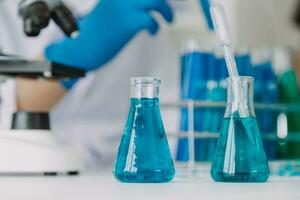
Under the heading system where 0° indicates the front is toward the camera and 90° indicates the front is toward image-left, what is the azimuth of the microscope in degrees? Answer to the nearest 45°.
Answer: approximately 270°

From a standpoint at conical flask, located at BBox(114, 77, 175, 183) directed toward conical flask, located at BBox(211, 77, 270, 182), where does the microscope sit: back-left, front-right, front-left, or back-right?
back-left
